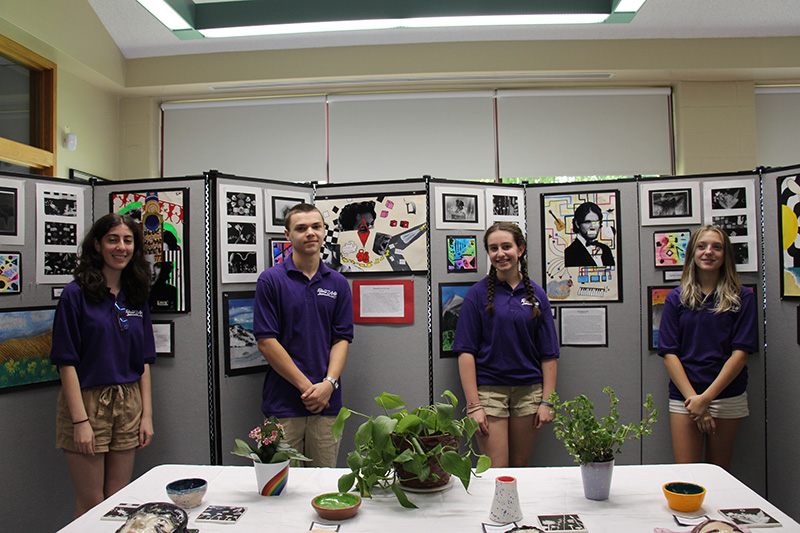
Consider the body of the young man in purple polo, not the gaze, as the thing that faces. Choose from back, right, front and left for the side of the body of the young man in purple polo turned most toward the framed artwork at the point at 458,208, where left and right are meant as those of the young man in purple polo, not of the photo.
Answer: left

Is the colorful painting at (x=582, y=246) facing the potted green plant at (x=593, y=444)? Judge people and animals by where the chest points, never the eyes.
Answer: yes

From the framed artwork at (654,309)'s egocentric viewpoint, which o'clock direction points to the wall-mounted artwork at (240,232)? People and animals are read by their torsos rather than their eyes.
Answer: The wall-mounted artwork is roughly at 2 o'clock from the framed artwork.

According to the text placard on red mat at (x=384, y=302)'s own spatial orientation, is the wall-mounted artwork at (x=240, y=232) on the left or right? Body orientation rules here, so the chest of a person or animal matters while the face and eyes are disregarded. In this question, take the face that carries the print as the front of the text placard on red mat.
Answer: on its right

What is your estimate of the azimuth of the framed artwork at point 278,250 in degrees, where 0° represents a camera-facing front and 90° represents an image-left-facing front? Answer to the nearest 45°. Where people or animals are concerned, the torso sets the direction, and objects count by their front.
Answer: approximately 315°

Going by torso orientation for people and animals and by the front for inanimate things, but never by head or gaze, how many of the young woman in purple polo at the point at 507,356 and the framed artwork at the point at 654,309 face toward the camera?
2
